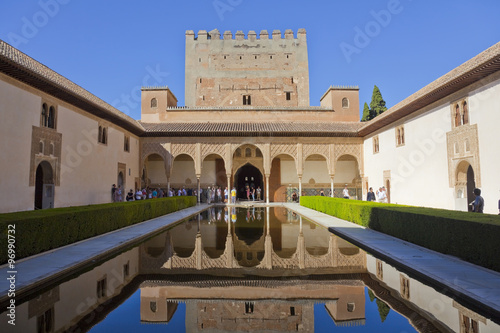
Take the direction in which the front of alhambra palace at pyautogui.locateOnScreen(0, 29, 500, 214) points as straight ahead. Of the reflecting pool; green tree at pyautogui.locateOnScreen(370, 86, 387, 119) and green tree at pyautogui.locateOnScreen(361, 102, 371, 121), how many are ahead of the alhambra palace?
1

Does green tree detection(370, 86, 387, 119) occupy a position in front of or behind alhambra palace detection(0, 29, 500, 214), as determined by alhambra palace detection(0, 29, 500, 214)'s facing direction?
behind

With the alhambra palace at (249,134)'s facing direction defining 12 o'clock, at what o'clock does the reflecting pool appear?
The reflecting pool is roughly at 12 o'clock from the alhambra palace.

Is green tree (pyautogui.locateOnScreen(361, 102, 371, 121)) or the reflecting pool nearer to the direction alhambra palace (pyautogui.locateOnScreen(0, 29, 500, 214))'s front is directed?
the reflecting pool

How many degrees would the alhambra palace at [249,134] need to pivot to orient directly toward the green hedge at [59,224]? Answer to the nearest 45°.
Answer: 0° — it already faces it

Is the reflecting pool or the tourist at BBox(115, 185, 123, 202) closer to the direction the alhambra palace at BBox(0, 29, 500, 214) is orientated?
the reflecting pool

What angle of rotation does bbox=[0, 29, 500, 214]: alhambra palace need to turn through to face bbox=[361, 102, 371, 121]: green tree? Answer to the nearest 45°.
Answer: approximately 135° to its left

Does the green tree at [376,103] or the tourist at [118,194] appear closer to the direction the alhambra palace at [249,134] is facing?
the tourist

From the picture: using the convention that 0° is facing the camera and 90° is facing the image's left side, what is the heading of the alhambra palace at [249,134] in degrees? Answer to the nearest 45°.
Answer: approximately 0°
